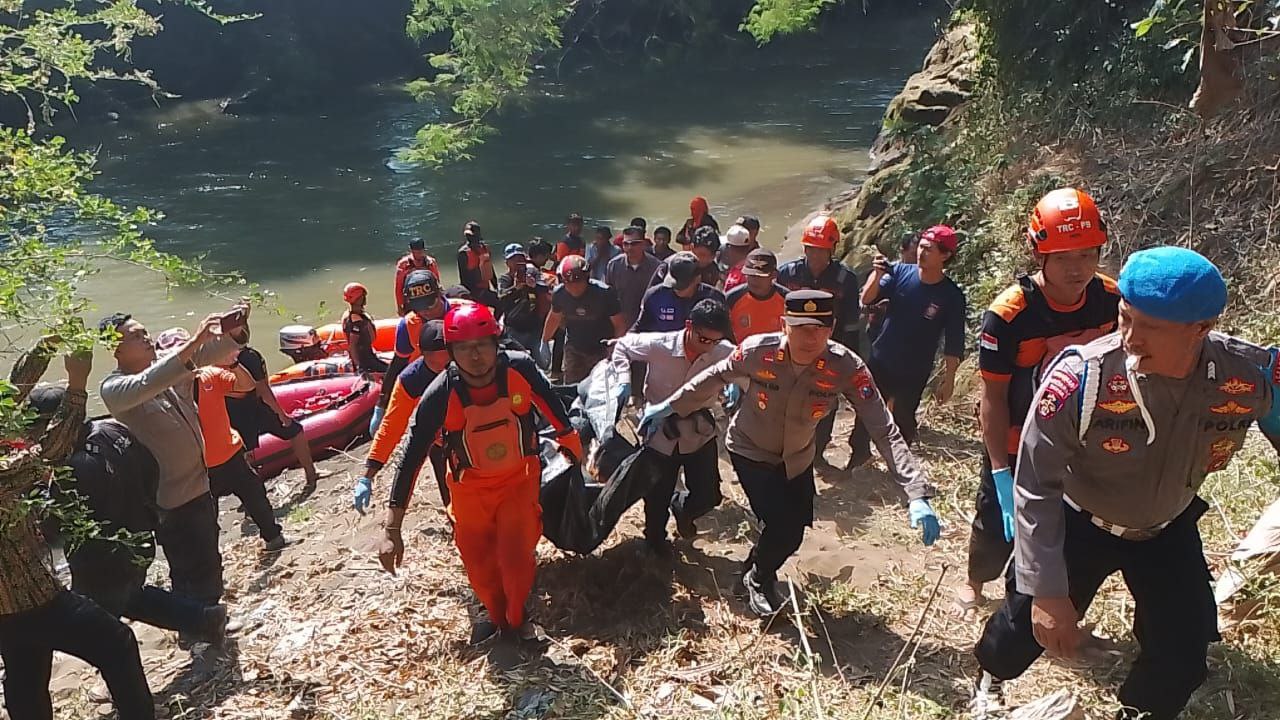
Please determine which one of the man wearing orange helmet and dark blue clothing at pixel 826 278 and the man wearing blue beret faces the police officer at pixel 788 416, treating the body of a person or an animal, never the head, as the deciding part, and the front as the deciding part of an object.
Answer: the man wearing orange helmet and dark blue clothing at pixel 826 278

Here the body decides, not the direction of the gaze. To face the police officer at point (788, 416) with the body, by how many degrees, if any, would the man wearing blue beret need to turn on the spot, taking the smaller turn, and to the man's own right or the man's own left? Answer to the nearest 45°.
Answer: approximately 135° to the man's own right

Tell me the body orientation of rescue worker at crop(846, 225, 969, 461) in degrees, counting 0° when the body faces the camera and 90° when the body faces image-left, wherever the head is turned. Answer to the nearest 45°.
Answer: approximately 45°

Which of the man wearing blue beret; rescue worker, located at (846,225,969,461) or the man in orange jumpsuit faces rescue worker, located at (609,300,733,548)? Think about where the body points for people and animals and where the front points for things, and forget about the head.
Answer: rescue worker, located at (846,225,969,461)

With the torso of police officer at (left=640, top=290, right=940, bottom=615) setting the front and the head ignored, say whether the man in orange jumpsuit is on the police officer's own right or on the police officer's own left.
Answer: on the police officer's own right

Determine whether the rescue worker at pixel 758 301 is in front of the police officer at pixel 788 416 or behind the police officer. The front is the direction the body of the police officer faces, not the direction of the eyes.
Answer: behind

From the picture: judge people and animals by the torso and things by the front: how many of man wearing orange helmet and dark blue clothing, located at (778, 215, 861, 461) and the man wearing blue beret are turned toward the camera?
2

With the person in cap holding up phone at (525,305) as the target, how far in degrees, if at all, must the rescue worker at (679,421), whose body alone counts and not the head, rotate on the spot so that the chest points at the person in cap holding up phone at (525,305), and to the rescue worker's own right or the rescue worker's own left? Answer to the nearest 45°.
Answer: approximately 180°
